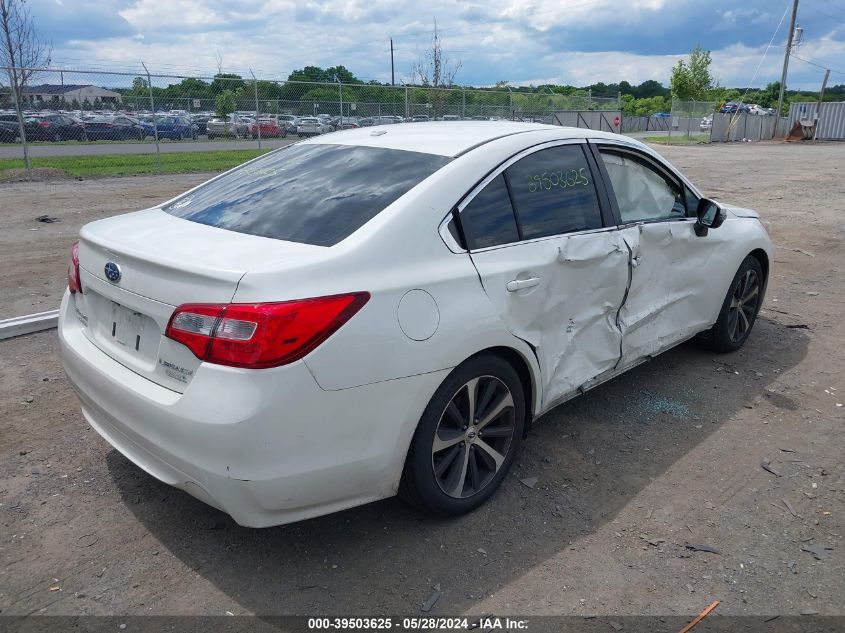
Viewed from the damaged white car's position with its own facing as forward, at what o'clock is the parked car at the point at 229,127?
The parked car is roughly at 10 o'clock from the damaged white car.

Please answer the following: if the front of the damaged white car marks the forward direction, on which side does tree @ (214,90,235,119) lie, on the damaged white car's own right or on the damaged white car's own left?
on the damaged white car's own left

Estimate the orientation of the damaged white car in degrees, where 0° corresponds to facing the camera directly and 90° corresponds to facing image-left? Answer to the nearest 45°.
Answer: approximately 225°

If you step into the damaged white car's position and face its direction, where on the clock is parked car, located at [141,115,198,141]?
The parked car is roughly at 10 o'clock from the damaged white car.

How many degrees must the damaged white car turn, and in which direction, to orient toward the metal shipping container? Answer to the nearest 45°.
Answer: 0° — it already faces it

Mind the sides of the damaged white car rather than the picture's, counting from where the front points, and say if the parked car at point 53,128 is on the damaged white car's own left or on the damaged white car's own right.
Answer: on the damaged white car's own left

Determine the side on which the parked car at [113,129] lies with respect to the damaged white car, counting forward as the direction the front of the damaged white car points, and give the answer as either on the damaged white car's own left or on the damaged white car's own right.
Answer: on the damaged white car's own left

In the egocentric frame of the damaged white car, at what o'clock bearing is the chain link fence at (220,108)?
The chain link fence is roughly at 10 o'clock from the damaged white car.

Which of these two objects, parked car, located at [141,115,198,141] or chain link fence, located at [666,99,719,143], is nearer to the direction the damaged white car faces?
the chain link fence

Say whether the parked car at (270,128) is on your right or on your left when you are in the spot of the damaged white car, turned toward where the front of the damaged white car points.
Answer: on your left

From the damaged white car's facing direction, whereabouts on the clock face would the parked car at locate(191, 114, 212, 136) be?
The parked car is roughly at 10 o'clock from the damaged white car.
